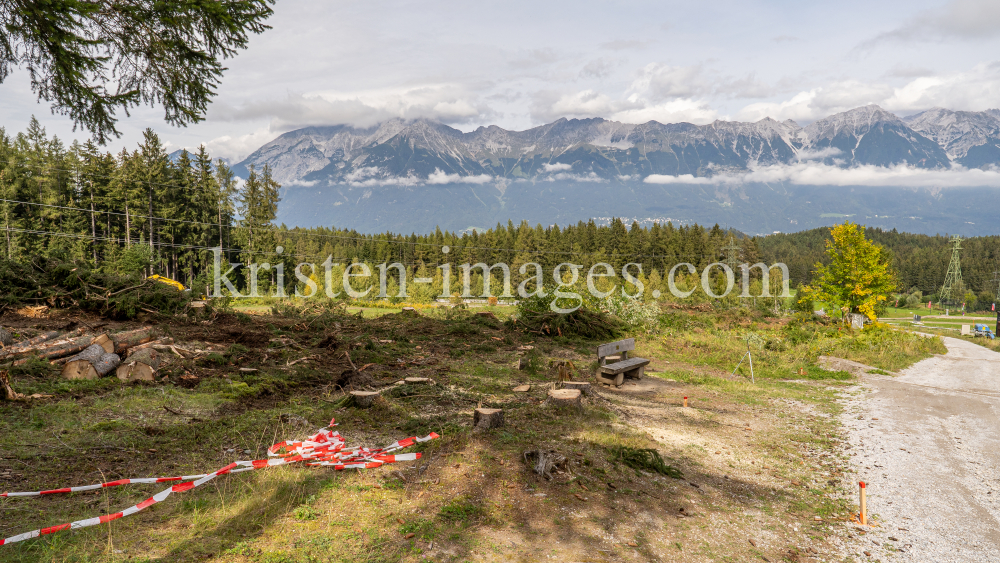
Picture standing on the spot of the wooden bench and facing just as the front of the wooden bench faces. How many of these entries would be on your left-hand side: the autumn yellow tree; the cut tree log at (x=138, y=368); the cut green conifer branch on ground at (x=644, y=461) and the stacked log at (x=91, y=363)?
1

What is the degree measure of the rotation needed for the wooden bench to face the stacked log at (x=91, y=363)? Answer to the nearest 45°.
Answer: approximately 90° to its right

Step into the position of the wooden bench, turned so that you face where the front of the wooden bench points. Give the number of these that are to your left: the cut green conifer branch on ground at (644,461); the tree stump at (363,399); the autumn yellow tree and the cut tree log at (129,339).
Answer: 1

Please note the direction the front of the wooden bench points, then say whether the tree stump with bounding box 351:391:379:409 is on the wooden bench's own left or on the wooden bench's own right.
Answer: on the wooden bench's own right

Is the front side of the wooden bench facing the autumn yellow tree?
no

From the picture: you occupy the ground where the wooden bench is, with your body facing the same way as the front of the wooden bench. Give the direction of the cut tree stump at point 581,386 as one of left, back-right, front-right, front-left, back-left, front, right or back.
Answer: front-right

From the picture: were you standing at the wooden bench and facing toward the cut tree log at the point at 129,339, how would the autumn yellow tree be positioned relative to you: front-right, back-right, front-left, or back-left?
back-right

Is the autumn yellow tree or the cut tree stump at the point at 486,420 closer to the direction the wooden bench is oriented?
the cut tree stump

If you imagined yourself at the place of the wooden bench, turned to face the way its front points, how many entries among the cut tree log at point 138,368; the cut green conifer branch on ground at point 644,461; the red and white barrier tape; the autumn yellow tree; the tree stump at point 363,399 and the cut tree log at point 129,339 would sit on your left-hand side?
1

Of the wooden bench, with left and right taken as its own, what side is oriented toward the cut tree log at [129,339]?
right

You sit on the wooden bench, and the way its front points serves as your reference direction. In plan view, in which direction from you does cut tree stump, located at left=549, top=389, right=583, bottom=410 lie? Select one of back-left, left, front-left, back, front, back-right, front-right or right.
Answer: front-right

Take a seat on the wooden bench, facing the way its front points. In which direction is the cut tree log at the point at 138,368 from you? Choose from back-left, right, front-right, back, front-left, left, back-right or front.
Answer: right

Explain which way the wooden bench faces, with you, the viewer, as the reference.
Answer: facing the viewer and to the right of the viewer

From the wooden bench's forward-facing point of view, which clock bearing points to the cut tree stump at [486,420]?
The cut tree stump is roughly at 2 o'clock from the wooden bench.
